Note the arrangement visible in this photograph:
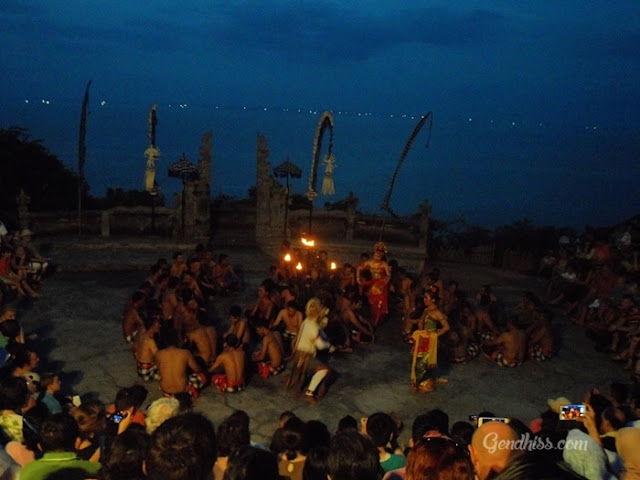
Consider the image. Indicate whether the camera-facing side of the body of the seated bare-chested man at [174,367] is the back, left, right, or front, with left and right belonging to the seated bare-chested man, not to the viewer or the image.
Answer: back

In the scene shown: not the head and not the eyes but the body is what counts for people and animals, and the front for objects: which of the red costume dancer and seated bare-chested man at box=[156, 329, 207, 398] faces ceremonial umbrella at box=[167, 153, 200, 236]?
the seated bare-chested man

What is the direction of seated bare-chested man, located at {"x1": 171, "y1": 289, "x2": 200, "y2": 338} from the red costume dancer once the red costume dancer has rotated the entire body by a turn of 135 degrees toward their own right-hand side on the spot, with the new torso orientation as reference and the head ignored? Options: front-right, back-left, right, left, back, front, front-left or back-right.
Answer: left

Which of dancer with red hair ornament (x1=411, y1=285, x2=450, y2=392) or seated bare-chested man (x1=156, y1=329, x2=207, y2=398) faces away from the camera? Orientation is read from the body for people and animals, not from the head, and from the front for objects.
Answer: the seated bare-chested man

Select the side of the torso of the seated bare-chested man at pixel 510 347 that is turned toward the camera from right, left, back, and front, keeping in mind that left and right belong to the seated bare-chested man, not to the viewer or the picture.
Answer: left

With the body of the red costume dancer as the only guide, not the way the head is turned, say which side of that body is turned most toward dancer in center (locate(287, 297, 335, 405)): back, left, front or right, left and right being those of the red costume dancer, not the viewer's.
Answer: front

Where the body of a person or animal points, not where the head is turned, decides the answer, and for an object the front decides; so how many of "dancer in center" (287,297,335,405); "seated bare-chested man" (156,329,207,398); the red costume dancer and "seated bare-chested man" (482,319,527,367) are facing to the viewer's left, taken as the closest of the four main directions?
1

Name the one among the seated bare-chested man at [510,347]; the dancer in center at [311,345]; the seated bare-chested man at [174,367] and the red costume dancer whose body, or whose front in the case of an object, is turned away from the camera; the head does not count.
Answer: the seated bare-chested man at [174,367]

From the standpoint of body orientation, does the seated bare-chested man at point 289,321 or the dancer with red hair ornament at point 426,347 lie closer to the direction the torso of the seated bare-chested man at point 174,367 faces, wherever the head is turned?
the seated bare-chested man

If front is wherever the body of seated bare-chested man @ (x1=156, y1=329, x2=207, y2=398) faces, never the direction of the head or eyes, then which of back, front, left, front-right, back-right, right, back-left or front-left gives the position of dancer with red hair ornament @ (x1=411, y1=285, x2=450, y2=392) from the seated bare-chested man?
right

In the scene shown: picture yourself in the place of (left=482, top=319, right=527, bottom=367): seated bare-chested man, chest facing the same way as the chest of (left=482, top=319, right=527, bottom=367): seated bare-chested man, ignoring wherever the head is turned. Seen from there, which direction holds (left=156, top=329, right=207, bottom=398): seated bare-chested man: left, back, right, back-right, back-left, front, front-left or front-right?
front-left
